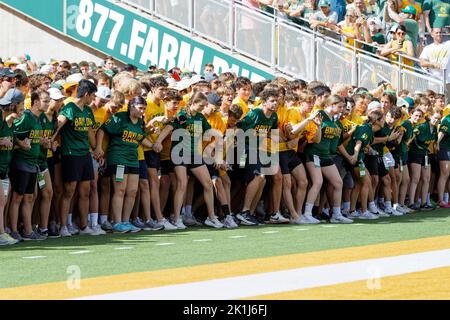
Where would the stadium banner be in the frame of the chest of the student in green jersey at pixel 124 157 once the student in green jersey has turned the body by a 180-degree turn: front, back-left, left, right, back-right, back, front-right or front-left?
front-right

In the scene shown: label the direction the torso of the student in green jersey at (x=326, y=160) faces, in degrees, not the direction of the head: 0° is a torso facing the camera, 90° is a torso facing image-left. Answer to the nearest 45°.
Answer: approximately 315°

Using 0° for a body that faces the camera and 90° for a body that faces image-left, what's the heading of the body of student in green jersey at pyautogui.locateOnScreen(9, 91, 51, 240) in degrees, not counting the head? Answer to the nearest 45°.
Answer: approximately 315°
